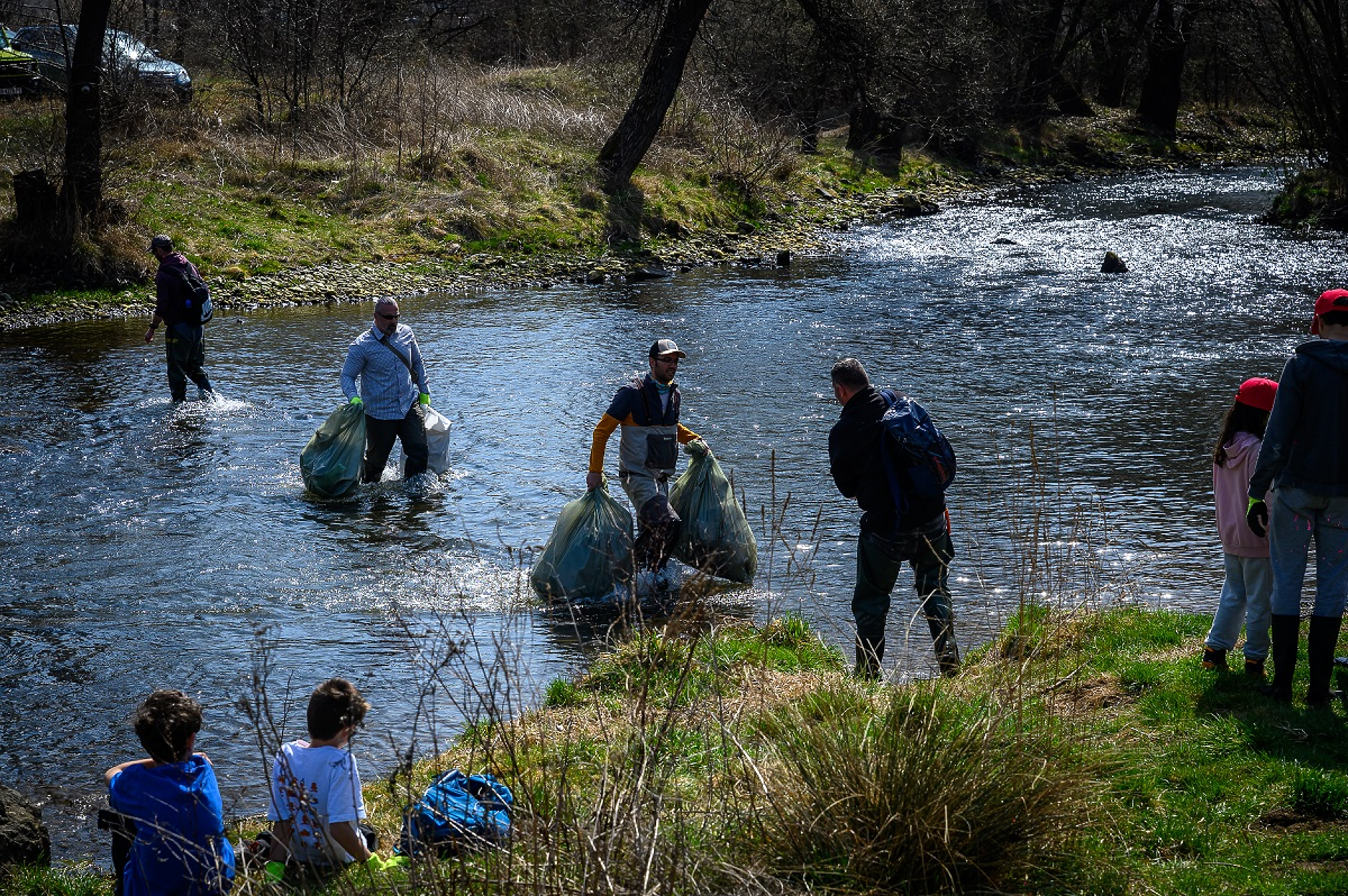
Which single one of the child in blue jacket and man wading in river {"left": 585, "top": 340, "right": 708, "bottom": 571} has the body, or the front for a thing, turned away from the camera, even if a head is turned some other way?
the child in blue jacket

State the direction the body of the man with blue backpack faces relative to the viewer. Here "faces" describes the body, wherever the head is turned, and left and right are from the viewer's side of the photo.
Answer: facing away from the viewer and to the left of the viewer

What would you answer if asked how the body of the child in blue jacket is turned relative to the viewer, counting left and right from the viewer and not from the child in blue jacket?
facing away from the viewer

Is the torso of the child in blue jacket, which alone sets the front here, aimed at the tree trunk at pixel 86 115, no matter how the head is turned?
yes

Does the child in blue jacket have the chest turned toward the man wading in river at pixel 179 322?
yes

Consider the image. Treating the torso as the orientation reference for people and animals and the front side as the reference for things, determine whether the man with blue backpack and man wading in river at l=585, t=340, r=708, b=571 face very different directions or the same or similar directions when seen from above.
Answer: very different directions

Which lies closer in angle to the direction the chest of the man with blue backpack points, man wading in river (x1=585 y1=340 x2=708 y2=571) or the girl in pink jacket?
the man wading in river

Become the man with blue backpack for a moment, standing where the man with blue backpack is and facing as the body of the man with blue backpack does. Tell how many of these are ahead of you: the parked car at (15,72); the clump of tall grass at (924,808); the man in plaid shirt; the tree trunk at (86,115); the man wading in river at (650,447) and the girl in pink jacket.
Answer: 4

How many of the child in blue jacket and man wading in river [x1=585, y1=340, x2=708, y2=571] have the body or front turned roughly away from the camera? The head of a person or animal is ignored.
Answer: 1

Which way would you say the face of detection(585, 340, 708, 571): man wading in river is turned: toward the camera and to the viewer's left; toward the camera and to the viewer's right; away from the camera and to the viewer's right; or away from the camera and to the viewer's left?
toward the camera and to the viewer's right

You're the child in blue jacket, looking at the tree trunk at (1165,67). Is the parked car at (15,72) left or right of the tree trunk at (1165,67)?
left

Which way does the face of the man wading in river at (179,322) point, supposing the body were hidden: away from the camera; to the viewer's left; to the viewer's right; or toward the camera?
to the viewer's left
